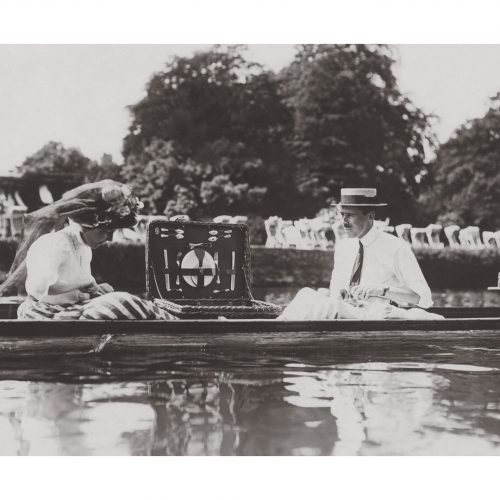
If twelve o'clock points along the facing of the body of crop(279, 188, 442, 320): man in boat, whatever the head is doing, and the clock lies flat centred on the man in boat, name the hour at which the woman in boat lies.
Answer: The woman in boat is roughly at 1 o'clock from the man in boat.

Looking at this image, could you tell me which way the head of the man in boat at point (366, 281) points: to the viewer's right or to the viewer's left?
to the viewer's left

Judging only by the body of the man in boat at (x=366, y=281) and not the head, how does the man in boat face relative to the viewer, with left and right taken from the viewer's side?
facing the viewer and to the left of the viewer

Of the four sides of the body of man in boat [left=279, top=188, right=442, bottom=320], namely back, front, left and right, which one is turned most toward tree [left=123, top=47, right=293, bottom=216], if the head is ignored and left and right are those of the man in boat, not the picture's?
right

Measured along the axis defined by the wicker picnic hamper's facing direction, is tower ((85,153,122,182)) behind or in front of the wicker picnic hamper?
behind

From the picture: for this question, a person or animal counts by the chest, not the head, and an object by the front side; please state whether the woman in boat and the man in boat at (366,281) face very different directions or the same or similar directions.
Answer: very different directions

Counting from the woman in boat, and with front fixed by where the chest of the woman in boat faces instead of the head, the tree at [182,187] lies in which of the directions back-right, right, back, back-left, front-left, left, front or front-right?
front-left

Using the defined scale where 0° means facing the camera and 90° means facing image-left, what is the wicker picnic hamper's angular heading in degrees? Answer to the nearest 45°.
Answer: approximately 315°

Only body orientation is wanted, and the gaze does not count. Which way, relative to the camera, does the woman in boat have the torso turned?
to the viewer's right

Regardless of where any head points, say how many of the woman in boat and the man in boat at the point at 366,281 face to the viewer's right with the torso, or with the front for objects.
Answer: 1

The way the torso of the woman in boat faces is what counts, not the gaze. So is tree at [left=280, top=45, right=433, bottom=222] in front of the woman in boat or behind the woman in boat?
in front

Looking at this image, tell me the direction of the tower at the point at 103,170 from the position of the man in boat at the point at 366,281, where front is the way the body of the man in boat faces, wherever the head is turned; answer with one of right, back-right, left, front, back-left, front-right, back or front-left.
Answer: front-right
